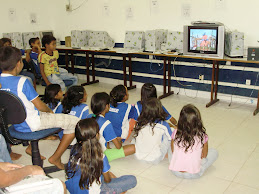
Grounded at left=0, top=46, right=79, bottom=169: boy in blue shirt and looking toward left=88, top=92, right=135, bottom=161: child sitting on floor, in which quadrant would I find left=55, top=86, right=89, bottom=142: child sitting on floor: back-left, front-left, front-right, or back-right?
front-left

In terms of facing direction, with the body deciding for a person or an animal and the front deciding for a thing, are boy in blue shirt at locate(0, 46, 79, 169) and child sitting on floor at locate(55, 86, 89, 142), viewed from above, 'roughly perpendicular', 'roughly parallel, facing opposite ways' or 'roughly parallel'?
roughly parallel

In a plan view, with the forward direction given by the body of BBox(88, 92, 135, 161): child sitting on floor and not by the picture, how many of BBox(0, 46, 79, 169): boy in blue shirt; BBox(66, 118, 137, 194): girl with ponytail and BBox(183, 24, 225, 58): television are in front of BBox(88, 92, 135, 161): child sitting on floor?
1

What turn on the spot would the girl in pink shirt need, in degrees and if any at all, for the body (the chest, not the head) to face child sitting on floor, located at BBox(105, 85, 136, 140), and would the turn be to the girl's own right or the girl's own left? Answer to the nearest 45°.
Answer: approximately 45° to the girl's own left

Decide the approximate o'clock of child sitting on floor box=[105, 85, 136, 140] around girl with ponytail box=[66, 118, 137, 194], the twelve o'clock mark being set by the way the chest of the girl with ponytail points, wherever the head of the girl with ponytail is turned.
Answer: The child sitting on floor is roughly at 11 o'clock from the girl with ponytail.

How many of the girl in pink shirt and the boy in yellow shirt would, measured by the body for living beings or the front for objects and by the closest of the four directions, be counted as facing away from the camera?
1

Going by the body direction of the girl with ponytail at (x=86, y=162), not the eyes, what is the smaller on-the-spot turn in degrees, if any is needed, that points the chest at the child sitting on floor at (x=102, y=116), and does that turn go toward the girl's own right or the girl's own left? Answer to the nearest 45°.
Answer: approximately 45° to the girl's own left

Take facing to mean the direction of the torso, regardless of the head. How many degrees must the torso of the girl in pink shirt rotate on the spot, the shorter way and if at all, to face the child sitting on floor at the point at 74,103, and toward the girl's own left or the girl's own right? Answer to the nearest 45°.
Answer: approximately 90° to the girl's own left

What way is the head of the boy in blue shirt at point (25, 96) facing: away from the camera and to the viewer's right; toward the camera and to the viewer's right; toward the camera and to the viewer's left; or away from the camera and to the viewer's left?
away from the camera and to the viewer's right

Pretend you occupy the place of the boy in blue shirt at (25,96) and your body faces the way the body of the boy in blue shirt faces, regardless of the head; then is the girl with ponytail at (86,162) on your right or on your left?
on your right

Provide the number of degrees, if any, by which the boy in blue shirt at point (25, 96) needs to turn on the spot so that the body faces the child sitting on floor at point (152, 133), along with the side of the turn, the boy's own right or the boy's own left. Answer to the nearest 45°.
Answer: approximately 45° to the boy's own right

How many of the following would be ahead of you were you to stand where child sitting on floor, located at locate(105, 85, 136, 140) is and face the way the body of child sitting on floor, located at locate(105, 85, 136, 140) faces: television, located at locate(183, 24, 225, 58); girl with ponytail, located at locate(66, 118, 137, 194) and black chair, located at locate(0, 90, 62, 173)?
1

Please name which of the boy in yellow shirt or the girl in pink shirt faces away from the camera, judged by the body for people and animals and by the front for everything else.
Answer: the girl in pink shirt

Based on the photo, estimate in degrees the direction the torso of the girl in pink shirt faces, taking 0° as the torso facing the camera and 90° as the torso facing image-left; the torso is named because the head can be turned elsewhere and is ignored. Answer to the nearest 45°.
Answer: approximately 180°

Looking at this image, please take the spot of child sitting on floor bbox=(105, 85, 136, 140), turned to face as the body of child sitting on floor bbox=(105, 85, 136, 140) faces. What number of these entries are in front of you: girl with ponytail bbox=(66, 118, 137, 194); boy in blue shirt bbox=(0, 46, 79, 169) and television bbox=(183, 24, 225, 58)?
1

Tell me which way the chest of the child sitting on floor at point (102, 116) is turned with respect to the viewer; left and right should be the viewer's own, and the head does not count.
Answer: facing away from the viewer and to the right of the viewer

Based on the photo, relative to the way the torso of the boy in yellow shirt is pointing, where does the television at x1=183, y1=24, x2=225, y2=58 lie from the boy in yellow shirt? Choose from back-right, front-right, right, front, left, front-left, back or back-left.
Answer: front-left
